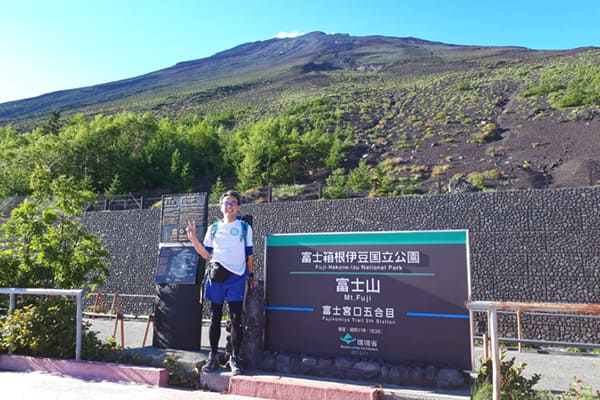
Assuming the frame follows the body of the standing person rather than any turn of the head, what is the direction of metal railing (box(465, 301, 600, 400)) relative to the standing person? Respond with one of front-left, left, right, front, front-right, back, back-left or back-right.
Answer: front-left

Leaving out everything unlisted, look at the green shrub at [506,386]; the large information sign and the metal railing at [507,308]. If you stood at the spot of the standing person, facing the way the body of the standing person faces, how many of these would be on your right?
0

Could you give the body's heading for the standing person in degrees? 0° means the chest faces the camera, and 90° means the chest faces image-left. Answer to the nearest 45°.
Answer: approximately 0°

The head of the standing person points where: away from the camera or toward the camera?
toward the camera

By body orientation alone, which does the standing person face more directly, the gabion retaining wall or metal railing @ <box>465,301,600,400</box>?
the metal railing

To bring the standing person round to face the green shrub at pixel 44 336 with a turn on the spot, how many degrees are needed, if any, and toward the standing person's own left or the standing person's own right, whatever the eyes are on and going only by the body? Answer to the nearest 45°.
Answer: approximately 135° to the standing person's own right

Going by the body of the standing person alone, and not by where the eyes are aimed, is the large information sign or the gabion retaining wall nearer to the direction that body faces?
the large information sign

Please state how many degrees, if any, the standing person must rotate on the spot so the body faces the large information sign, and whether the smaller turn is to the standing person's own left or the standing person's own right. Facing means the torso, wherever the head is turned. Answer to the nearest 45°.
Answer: approximately 90° to the standing person's own left

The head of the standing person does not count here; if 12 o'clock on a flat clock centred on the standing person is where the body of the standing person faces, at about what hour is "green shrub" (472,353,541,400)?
The green shrub is roughly at 10 o'clock from the standing person.

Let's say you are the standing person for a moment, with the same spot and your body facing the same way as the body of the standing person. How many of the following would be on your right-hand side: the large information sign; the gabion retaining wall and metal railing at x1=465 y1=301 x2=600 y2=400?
0
